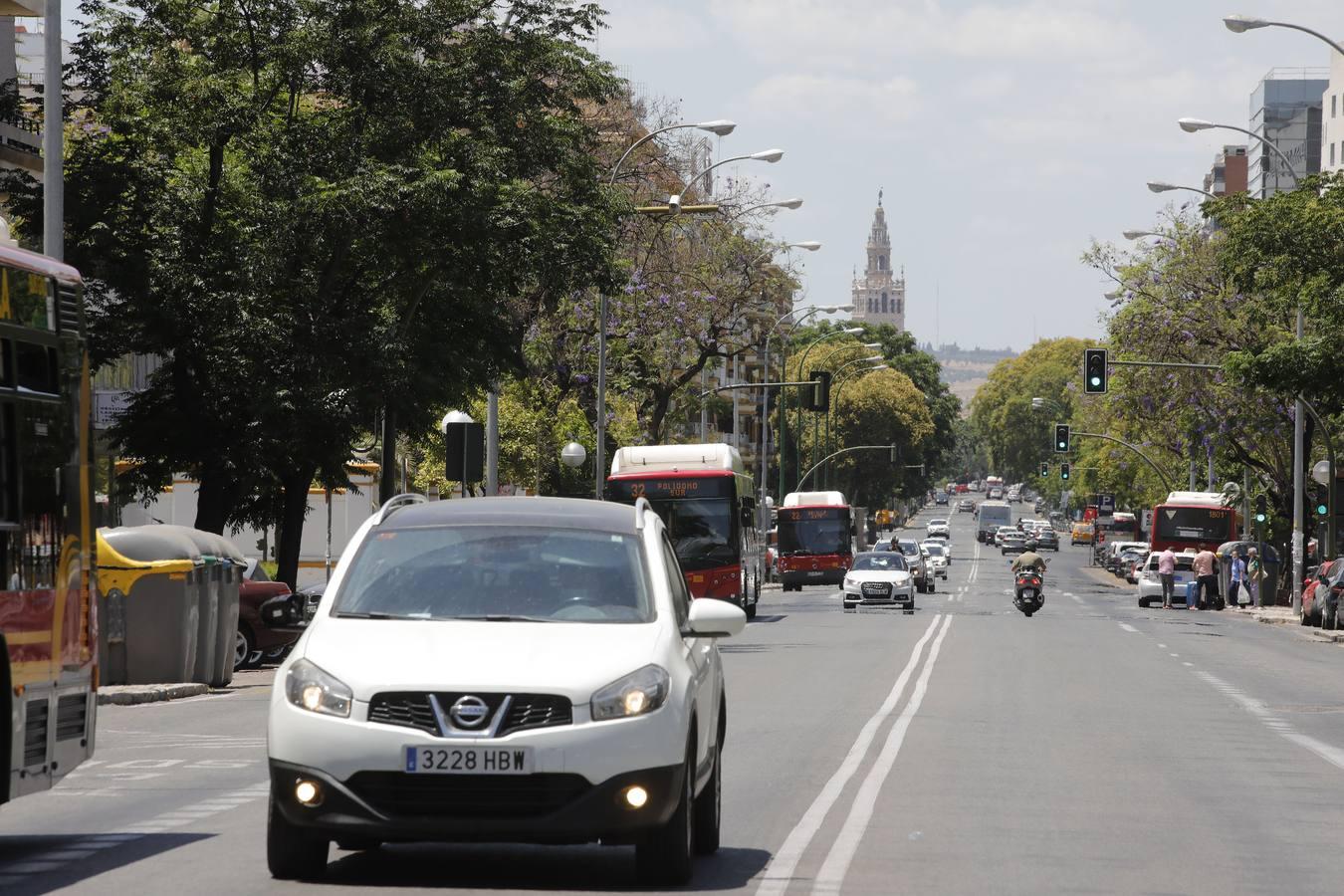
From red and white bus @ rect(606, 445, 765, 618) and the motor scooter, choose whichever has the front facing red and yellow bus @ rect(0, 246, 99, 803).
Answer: red and white bus @ rect(606, 445, 765, 618)

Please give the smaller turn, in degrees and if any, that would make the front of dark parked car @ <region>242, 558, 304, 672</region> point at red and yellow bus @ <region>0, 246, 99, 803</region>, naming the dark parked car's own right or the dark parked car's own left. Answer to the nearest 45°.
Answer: approximately 45° to the dark parked car's own right

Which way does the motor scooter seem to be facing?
away from the camera

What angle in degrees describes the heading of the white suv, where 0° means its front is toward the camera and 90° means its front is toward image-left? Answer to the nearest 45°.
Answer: approximately 0°

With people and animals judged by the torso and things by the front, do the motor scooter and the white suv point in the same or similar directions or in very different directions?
very different directions

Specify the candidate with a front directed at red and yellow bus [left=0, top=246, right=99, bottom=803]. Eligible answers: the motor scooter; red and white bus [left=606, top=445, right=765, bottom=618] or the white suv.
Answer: red and white bus [left=606, top=445, right=765, bottom=618]

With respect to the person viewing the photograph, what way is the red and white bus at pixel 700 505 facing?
facing the viewer

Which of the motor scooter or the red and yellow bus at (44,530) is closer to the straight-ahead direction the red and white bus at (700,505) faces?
the red and yellow bus

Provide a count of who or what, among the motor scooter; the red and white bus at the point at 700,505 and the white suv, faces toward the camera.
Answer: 2

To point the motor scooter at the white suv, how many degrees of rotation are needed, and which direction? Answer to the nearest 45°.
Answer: approximately 180°

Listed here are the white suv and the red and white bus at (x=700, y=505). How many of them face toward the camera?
2

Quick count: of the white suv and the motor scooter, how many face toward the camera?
1
